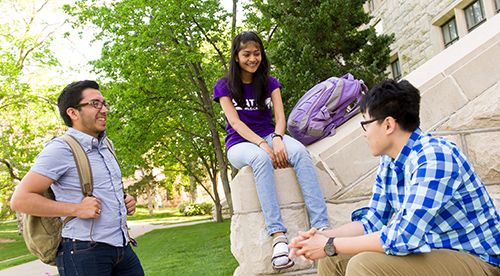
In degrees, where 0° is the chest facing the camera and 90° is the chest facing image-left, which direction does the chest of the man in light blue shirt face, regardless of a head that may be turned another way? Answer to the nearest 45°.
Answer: approximately 315°

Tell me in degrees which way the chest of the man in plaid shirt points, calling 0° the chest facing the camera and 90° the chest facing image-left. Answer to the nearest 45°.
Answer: approximately 90°

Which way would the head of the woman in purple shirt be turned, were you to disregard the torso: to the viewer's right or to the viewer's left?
to the viewer's right

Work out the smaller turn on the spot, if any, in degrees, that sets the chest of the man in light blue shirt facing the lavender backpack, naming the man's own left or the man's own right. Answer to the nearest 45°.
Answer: approximately 45° to the man's own left

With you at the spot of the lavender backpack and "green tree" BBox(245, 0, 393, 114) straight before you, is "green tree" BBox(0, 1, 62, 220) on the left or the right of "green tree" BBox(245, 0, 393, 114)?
left

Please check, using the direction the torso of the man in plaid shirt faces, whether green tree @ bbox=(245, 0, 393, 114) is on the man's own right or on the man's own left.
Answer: on the man's own right

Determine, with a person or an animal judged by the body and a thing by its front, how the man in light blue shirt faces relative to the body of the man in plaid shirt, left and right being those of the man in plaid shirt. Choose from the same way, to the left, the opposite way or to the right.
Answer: the opposite way

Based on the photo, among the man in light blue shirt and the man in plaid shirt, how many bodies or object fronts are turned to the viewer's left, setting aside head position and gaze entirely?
1

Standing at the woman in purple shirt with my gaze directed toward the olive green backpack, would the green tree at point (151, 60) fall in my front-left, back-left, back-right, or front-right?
back-right

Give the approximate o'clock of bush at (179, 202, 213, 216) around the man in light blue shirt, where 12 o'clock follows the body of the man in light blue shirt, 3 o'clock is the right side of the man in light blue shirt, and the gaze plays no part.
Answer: The bush is roughly at 8 o'clock from the man in light blue shirt.
